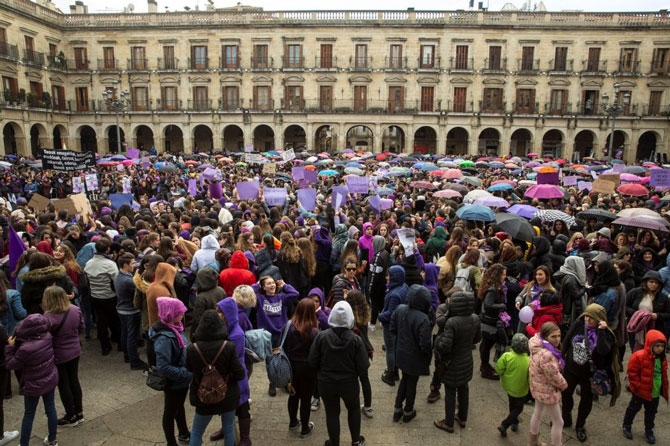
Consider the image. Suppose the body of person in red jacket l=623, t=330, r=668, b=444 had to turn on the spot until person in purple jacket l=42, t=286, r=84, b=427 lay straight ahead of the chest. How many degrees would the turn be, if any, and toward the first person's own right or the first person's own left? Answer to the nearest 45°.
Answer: approximately 90° to the first person's own right

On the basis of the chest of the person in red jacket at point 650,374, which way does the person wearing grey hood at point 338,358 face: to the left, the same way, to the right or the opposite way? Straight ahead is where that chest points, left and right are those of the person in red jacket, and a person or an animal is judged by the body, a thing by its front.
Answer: the opposite way

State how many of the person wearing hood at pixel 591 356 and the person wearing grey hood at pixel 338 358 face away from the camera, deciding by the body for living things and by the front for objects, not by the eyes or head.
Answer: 1

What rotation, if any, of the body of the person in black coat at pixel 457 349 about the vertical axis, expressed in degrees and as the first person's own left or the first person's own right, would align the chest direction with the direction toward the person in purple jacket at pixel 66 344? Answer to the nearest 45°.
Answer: approximately 45° to the first person's own left

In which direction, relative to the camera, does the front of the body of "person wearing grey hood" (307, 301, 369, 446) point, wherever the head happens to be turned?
away from the camera

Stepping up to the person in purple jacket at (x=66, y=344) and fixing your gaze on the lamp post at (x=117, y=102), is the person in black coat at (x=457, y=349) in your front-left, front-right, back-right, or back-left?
back-right

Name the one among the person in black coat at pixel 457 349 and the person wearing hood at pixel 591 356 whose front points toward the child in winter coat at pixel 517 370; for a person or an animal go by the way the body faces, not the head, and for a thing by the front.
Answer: the person wearing hood

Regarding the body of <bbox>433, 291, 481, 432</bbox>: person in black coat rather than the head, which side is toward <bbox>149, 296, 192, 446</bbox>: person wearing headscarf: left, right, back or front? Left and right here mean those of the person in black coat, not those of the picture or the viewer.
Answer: left

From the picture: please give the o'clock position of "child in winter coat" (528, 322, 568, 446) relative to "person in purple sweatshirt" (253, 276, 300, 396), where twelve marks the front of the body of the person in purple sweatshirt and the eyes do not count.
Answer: The child in winter coat is roughly at 10 o'clock from the person in purple sweatshirt.

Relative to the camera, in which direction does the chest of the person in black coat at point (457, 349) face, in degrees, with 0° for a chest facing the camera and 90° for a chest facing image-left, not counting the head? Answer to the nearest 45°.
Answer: approximately 135°

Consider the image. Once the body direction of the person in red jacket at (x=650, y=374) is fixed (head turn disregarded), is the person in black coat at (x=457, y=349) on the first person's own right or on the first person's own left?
on the first person's own right
